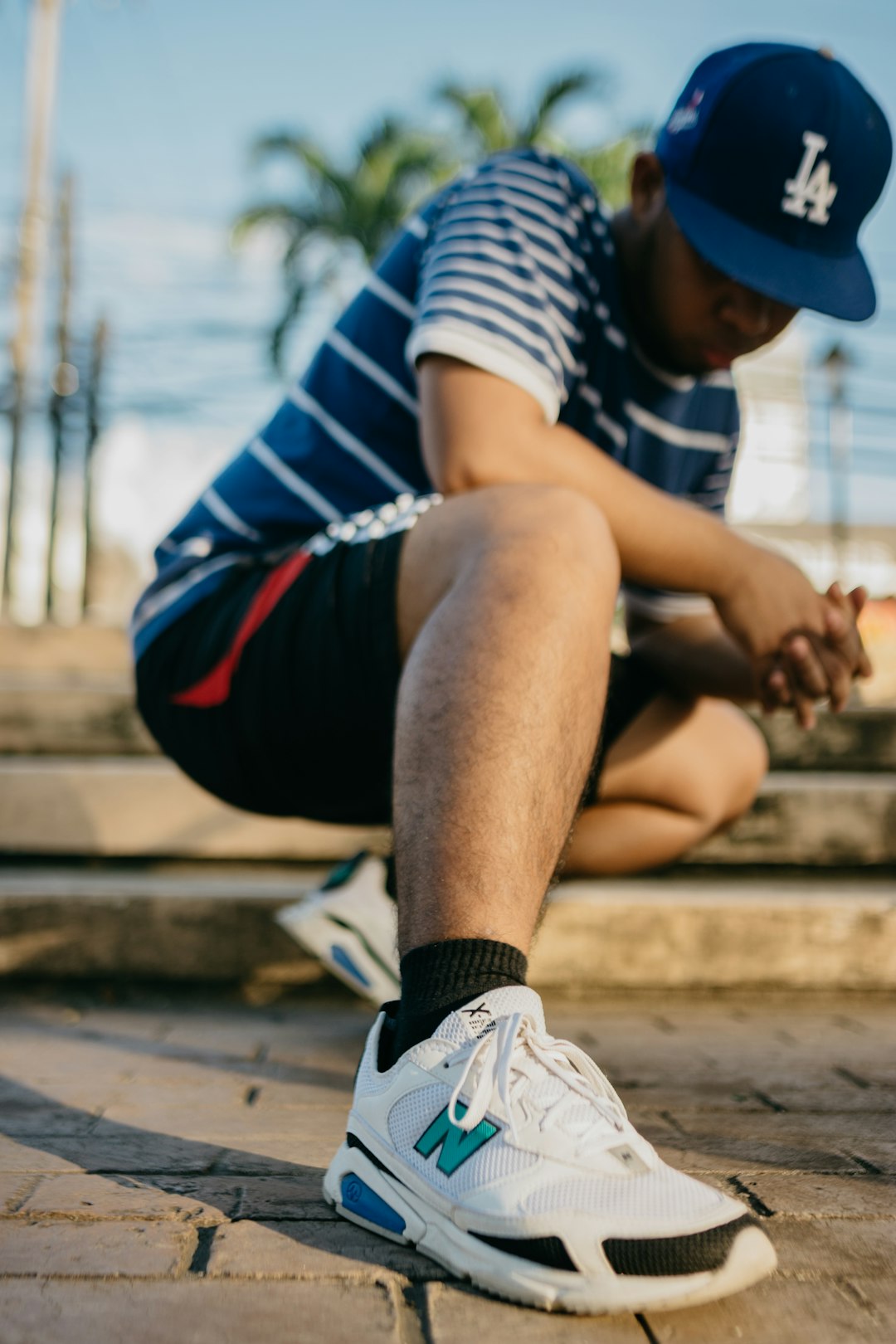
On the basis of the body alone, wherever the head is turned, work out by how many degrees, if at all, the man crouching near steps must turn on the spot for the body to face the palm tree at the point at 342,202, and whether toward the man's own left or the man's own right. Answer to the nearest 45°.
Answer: approximately 135° to the man's own left

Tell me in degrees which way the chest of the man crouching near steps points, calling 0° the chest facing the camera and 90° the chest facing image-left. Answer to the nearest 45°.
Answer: approximately 315°

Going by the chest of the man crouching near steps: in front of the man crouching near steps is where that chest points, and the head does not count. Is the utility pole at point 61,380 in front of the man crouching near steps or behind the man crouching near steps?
behind

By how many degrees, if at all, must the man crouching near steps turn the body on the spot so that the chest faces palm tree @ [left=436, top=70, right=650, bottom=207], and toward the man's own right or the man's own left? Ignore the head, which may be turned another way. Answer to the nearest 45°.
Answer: approximately 135° to the man's own left
